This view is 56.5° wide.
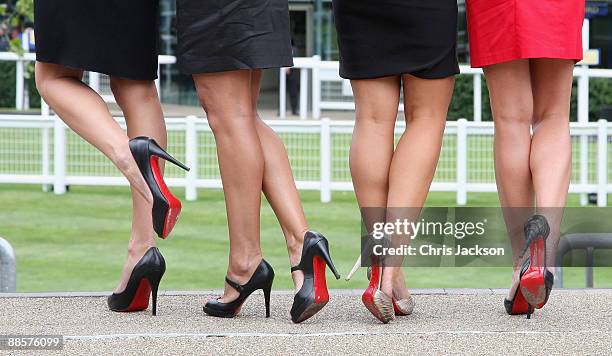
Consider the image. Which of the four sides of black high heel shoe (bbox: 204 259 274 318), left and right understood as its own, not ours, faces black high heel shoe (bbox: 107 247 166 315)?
front

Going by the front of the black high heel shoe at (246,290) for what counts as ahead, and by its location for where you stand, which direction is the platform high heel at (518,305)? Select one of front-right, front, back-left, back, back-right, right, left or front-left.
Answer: back

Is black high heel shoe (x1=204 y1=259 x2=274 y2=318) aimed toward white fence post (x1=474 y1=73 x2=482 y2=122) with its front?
no

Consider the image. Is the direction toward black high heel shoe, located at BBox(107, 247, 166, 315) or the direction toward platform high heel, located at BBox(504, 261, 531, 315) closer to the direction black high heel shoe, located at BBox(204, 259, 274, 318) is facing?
the black high heel shoe

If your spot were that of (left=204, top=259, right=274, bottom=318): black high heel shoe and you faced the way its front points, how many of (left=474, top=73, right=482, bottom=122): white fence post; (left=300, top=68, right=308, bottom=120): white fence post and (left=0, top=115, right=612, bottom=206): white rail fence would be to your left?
0

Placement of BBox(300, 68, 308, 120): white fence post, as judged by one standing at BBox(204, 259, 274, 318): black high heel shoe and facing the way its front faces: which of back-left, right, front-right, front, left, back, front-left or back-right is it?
right

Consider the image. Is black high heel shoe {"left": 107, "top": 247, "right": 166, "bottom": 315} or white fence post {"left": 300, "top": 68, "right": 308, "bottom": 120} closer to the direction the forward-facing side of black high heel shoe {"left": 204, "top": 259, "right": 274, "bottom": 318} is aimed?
the black high heel shoe

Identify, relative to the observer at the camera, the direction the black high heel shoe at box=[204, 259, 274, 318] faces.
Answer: facing to the left of the viewer

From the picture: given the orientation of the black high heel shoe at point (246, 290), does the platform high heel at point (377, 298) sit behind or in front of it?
behind

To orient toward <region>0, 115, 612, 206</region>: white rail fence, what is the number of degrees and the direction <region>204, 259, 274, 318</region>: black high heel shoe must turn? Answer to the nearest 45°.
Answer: approximately 90° to its right
